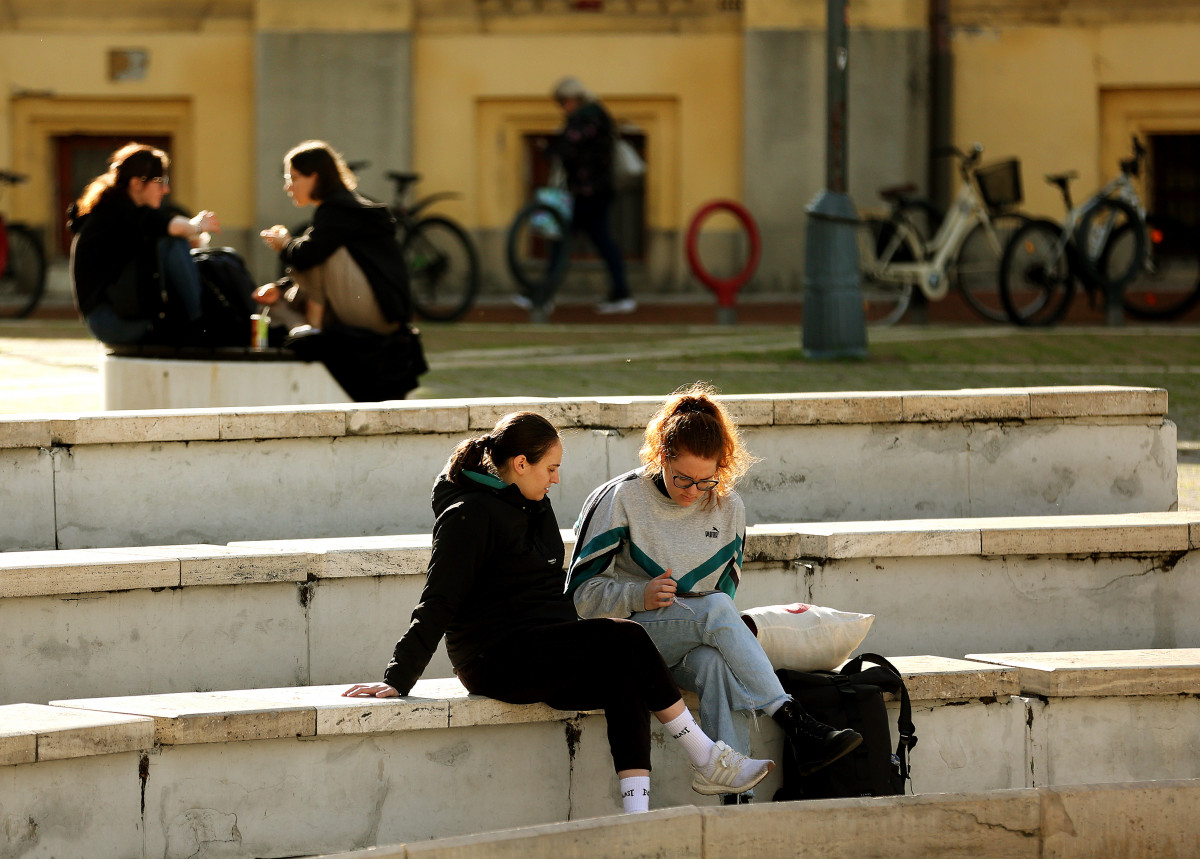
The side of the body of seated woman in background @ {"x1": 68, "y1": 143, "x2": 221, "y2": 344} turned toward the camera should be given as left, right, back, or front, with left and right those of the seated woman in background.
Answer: right

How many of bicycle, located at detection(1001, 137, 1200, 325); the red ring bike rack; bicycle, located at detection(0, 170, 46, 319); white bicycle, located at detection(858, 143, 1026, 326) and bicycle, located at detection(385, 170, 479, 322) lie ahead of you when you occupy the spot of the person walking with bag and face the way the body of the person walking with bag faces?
2

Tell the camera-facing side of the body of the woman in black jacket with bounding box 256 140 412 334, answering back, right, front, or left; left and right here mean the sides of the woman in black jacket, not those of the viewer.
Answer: left

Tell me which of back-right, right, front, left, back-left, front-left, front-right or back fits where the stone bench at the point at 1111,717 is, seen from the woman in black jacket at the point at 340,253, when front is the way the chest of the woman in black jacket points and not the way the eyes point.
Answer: back-left

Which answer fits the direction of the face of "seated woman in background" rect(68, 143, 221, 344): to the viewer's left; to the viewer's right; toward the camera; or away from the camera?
to the viewer's right

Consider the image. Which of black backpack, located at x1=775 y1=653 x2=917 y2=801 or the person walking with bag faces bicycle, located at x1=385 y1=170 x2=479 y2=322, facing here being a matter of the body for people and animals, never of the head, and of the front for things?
the person walking with bag

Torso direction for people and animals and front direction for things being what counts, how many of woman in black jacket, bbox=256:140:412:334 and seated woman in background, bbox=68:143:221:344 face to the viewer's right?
1

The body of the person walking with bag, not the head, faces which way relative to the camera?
to the viewer's left

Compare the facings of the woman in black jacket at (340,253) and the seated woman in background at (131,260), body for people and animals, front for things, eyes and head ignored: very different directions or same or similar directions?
very different directions

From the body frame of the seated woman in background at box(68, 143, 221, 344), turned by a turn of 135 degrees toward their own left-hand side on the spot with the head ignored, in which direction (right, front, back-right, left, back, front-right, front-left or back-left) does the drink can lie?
back-right

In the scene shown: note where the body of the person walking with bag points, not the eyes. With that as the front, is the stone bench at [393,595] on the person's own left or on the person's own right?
on the person's own left

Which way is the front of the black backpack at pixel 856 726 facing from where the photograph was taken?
facing the viewer and to the left of the viewer
